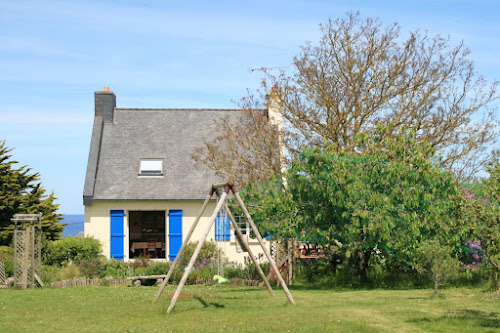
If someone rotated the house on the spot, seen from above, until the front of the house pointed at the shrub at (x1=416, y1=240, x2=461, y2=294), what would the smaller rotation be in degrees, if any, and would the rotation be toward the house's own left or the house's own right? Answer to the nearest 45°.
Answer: approximately 45° to the house's own left

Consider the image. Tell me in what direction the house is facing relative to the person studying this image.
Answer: facing the viewer

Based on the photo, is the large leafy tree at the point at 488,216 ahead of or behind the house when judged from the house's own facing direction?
ahead

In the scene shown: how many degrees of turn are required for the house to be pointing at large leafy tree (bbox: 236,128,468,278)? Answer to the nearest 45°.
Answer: approximately 45° to its left

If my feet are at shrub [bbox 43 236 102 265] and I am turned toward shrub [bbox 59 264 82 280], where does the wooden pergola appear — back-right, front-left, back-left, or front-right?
front-right

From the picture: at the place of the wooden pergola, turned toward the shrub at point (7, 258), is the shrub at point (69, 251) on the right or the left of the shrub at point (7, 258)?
right

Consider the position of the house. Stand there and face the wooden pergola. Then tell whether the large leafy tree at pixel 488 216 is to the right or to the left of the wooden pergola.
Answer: left

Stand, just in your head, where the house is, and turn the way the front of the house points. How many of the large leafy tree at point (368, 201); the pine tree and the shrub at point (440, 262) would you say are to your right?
1

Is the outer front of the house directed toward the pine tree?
no

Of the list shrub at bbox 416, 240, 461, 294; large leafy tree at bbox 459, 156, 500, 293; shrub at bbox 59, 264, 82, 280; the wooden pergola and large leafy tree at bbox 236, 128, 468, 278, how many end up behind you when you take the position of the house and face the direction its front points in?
0

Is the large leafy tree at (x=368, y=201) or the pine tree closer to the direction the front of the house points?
the large leafy tree

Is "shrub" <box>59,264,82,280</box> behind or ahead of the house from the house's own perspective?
ahead

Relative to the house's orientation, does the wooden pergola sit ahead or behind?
ahead
